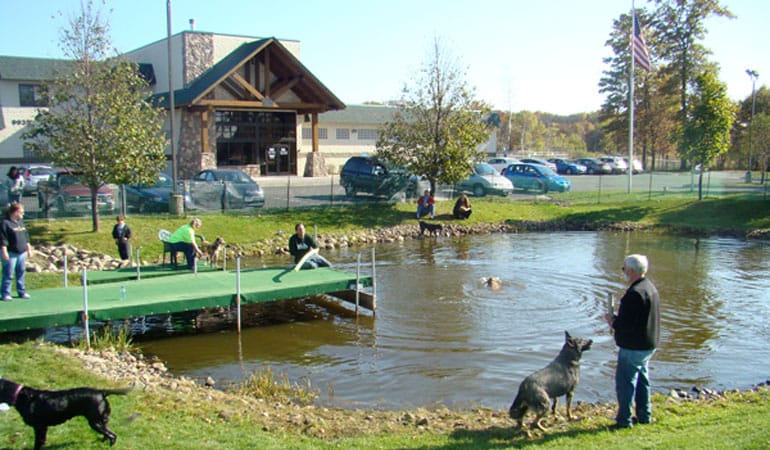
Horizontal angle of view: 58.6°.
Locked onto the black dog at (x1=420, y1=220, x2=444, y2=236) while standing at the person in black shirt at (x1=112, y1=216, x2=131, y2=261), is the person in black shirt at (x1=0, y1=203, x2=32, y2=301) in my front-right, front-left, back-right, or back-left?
back-right

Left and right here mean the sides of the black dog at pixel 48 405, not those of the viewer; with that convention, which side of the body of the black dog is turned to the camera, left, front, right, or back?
left

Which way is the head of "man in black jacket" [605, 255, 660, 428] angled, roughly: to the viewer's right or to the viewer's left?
to the viewer's left

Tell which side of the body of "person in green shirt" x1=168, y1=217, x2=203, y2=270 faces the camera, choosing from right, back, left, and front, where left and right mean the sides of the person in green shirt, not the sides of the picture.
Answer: right

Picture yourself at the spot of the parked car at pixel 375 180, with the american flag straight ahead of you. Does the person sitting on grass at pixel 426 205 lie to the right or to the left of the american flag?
right
